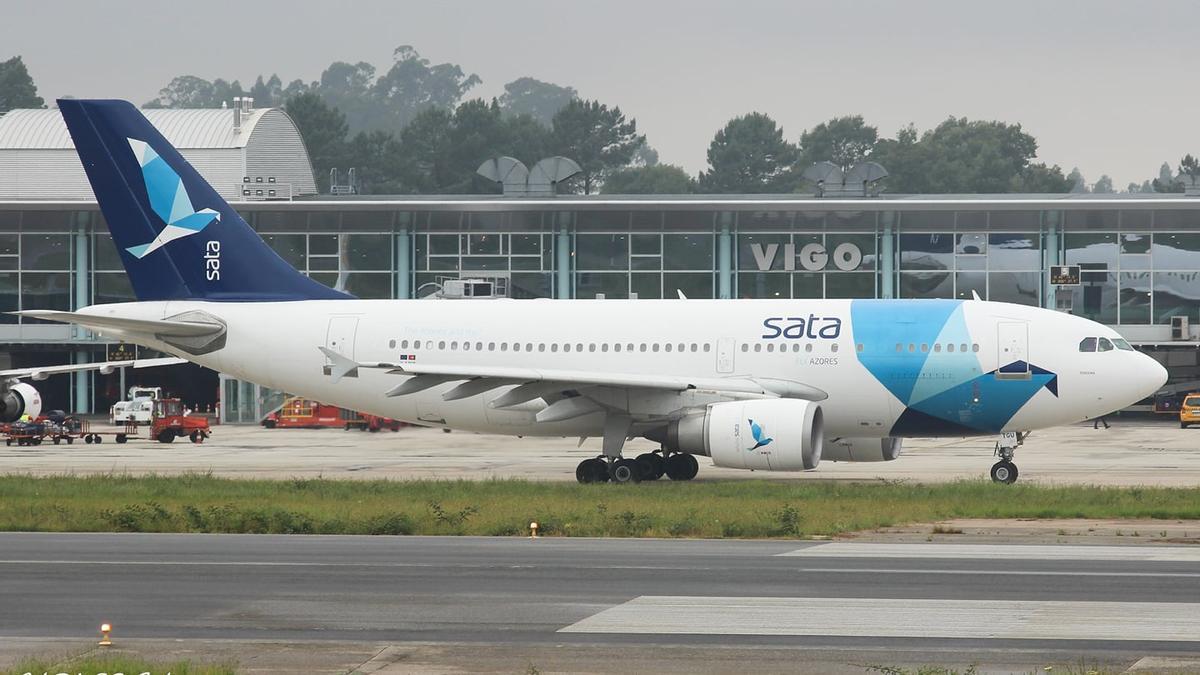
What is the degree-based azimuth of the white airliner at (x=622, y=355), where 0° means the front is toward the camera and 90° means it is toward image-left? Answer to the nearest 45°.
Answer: approximately 270°
